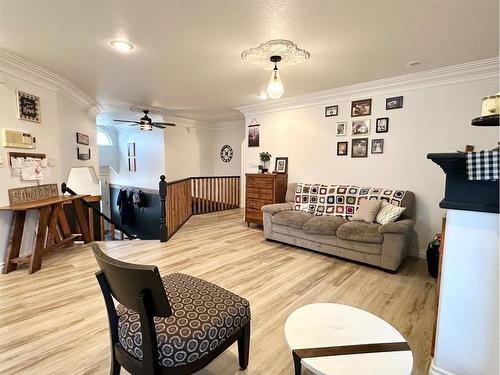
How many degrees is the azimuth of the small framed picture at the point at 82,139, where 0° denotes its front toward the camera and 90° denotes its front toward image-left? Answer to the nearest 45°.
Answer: approximately 315°

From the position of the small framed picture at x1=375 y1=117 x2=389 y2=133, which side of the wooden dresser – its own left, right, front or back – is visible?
left

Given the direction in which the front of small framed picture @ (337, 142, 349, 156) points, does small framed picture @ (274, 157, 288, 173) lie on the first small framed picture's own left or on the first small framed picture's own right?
on the first small framed picture's own right

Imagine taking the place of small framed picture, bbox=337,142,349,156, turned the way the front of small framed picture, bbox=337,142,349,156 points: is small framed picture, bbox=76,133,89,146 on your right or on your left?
on your right

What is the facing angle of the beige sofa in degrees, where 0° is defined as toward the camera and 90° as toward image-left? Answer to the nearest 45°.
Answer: approximately 45°

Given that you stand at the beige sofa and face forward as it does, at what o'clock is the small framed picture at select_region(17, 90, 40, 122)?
The small framed picture is roughly at 1 o'clock from the beige sofa.

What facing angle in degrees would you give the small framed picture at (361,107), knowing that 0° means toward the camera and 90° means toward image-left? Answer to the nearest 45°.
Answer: approximately 45°

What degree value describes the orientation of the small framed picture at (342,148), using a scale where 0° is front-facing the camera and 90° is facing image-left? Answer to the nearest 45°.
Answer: approximately 0°

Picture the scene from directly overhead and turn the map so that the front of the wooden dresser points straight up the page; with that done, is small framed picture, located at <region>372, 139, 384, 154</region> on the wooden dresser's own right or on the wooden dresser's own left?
on the wooden dresser's own left
